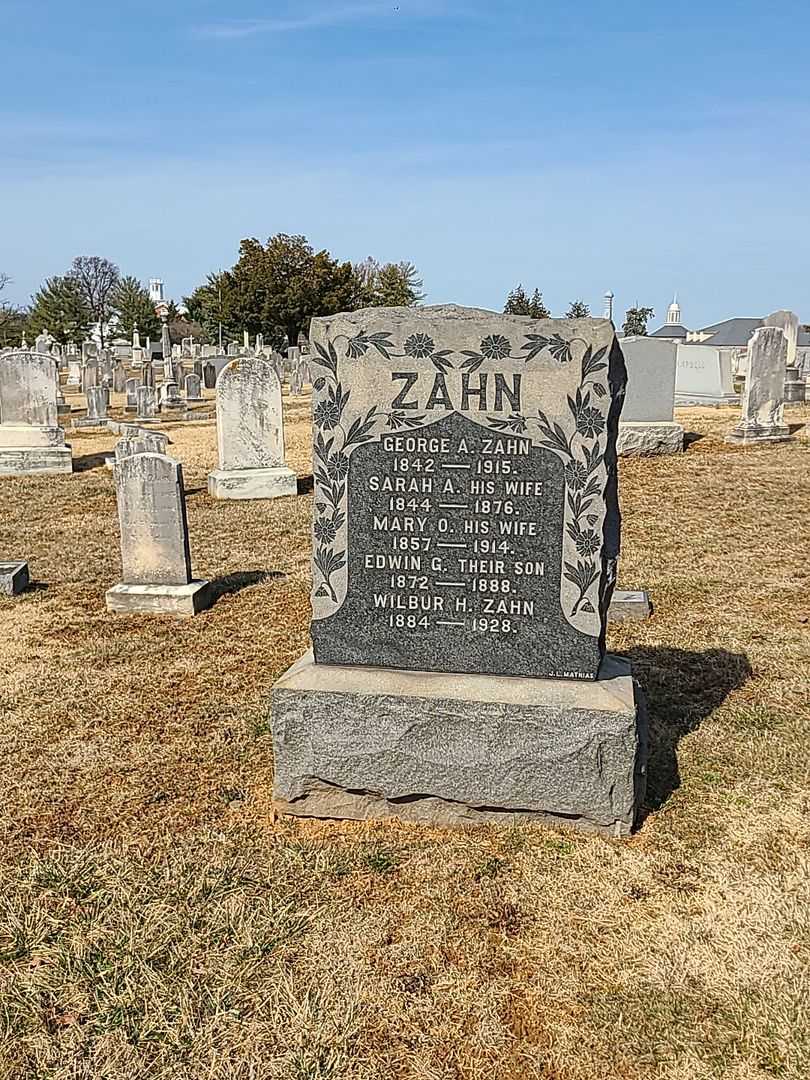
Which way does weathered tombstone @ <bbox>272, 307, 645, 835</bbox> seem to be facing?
toward the camera

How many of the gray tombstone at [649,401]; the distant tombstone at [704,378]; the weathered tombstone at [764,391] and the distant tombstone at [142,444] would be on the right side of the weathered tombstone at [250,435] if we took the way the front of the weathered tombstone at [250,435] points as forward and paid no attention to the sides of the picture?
1

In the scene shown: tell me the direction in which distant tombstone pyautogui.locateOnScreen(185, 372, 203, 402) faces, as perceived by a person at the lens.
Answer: facing the viewer

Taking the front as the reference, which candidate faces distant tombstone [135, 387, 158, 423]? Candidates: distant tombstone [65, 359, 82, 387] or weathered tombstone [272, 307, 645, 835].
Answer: distant tombstone [65, 359, 82, 387]

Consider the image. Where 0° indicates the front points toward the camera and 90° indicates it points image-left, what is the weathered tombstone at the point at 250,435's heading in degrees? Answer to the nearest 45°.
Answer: approximately 0°

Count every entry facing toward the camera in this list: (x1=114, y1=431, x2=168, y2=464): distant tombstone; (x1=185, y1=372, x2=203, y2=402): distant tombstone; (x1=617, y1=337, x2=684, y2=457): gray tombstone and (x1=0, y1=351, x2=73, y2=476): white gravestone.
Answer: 4

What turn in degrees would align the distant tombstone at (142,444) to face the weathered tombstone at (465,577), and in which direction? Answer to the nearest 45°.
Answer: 0° — it already faces it

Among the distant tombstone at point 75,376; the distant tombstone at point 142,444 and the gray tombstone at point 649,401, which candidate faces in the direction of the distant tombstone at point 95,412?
the distant tombstone at point 75,376

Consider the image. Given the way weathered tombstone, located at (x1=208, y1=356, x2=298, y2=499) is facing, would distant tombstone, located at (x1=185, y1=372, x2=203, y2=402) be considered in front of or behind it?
behind

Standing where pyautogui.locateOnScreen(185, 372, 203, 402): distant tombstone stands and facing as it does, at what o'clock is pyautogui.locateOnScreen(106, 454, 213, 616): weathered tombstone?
The weathered tombstone is roughly at 12 o'clock from the distant tombstone.

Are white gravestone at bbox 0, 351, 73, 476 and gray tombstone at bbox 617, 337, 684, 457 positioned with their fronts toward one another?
no

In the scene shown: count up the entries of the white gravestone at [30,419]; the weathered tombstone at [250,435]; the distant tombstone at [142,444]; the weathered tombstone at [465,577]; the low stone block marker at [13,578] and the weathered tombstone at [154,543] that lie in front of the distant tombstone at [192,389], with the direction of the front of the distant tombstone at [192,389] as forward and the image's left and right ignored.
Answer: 6

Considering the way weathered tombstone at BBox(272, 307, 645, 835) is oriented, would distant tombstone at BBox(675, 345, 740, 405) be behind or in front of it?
behind

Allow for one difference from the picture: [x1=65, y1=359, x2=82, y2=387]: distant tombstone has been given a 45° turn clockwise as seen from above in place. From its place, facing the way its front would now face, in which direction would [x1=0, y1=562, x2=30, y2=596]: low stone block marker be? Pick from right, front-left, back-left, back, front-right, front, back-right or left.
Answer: front-left

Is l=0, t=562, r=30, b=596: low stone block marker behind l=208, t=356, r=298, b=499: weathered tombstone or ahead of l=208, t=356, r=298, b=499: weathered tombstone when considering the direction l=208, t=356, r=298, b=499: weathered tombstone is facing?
ahead

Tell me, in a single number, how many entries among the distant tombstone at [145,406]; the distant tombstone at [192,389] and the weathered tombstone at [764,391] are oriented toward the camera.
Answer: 3

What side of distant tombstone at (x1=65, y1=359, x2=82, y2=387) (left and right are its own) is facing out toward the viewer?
front

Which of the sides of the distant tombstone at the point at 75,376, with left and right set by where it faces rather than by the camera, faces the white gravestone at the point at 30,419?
front
